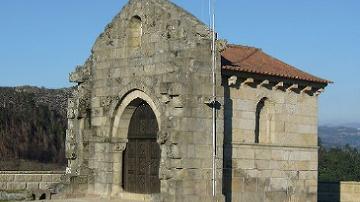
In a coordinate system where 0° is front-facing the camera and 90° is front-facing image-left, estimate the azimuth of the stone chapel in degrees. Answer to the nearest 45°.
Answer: approximately 45°

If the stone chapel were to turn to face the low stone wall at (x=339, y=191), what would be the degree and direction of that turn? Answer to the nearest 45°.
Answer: approximately 180°

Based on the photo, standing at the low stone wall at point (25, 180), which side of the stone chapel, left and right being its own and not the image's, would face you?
right
